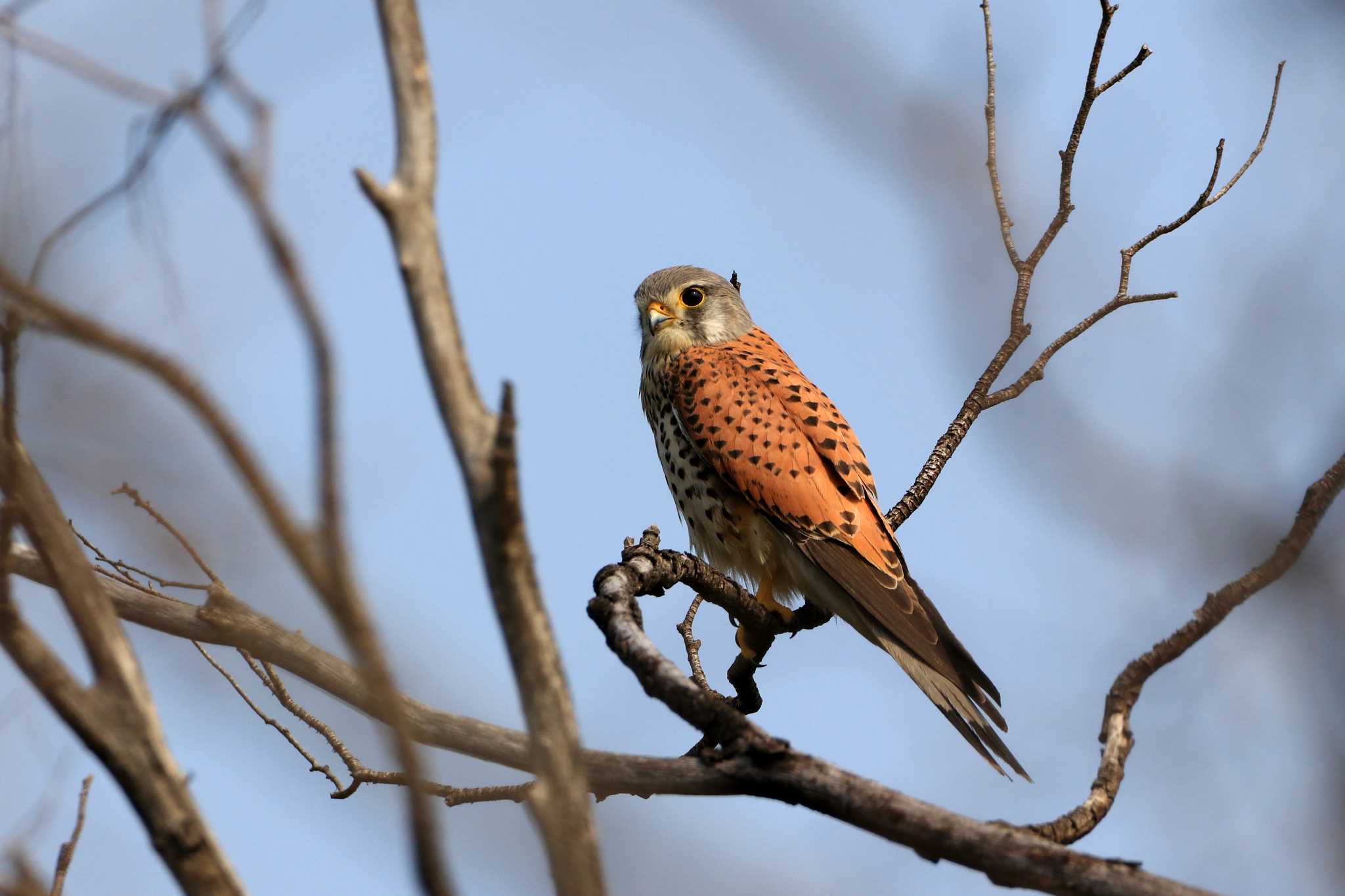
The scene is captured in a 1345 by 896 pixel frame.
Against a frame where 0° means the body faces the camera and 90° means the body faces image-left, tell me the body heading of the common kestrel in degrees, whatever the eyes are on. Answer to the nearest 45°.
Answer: approximately 90°

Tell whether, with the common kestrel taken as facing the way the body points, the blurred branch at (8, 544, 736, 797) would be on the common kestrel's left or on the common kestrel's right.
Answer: on the common kestrel's left

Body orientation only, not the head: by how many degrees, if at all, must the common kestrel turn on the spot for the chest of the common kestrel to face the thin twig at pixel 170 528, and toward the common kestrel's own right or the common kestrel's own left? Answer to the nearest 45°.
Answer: approximately 45° to the common kestrel's own left

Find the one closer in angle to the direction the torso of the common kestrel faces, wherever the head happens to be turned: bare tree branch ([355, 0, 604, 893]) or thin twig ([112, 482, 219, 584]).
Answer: the thin twig
